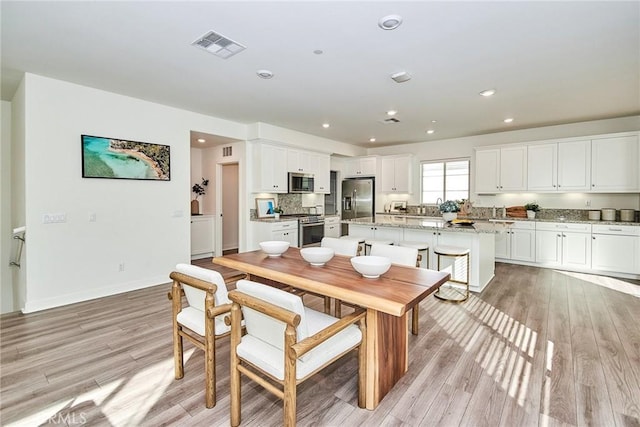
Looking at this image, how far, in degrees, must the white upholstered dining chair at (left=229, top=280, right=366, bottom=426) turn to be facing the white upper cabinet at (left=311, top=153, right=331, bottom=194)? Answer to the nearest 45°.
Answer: approximately 45° to its left

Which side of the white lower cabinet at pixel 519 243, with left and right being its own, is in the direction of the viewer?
front

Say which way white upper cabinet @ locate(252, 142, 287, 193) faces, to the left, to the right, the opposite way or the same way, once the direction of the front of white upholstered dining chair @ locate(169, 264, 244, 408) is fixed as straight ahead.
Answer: to the right

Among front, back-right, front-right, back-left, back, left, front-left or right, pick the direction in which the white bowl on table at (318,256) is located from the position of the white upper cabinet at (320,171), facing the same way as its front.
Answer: front-right

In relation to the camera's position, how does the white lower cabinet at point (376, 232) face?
facing the viewer and to the left of the viewer

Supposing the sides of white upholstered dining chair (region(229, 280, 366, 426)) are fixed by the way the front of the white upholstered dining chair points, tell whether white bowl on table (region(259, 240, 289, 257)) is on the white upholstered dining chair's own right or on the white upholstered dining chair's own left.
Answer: on the white upholstered dining chair's own left

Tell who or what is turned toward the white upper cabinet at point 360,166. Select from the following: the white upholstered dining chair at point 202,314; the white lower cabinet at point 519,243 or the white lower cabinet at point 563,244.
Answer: the white upholstered dining chair

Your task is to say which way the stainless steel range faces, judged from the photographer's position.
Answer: facing the viewer and to the right of the viewer

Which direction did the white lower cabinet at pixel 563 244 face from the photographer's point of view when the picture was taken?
facing the viewer

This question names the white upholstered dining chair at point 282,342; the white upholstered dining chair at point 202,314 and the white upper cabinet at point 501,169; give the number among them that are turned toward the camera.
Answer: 1

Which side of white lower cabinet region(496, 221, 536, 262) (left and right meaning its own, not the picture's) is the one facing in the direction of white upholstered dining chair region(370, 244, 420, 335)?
front

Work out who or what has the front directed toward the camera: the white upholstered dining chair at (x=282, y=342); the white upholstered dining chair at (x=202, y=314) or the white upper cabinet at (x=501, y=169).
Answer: the white upper cabinet

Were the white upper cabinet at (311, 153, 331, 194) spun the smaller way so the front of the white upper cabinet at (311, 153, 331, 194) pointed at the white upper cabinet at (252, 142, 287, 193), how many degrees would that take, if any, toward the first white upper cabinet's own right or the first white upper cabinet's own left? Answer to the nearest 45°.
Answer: approximately 90° to the first white upper cabinet's own right

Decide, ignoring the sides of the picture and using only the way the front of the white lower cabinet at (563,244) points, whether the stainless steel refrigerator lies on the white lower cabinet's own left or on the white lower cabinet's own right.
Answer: on the white lower cabinet's own right

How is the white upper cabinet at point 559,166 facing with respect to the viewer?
toward the camera
